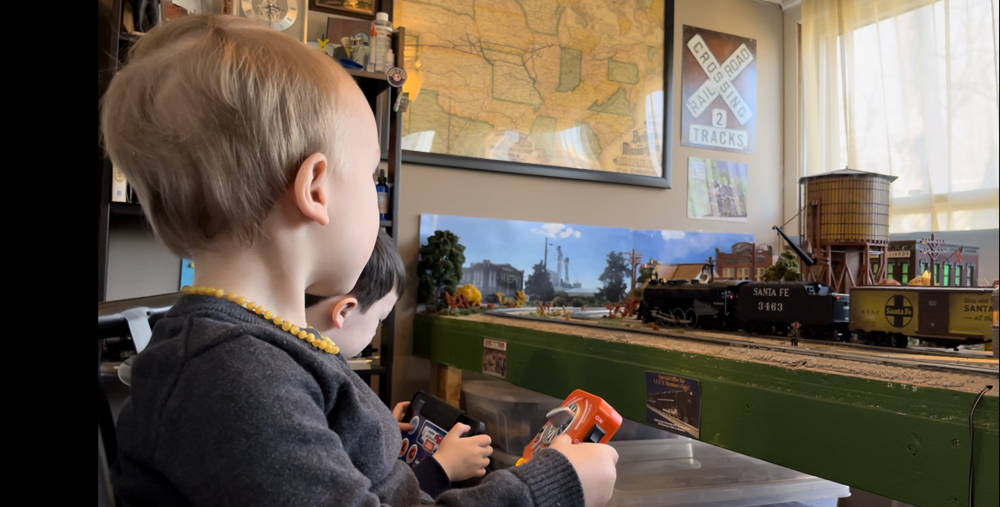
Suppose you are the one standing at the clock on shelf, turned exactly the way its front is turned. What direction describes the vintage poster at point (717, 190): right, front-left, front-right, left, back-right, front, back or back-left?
left

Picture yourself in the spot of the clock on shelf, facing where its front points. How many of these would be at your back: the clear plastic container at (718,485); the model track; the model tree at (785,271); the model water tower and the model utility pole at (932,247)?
0

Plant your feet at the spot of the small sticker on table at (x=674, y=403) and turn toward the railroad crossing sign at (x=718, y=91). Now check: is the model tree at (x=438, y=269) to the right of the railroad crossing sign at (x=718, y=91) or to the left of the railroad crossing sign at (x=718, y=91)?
left

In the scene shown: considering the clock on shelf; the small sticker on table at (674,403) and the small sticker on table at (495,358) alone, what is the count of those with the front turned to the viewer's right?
0

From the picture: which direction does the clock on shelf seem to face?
toward the camera

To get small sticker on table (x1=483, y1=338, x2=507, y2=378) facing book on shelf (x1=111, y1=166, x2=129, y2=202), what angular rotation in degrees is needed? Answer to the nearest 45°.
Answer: approximately 45° to its right

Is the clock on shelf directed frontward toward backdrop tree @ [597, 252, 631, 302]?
no

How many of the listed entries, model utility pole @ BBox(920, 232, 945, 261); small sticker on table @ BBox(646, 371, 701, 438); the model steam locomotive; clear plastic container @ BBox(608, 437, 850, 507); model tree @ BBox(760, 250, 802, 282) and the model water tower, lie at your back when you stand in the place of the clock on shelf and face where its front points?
0

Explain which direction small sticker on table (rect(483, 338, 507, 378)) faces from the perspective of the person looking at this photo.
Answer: facing the viewer and to the left of the viewer

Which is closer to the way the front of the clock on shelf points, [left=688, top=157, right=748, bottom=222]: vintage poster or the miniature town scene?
the miniature town scene

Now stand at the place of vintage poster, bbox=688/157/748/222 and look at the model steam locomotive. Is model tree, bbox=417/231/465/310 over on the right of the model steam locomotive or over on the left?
right

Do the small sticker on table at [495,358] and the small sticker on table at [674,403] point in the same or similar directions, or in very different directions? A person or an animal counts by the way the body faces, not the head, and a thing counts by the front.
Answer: same or similar directions

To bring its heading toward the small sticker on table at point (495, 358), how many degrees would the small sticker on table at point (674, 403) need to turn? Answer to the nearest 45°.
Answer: approximately 90° to its right

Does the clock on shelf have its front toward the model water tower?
no

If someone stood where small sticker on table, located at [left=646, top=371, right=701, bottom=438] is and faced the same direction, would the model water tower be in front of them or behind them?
behind

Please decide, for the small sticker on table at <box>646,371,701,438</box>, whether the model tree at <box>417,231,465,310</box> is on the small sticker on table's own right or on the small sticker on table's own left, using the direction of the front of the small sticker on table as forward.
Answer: on the small sticker on table's own right

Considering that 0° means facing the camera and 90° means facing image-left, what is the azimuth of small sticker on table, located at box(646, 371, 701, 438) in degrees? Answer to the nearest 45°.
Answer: approximately 45°

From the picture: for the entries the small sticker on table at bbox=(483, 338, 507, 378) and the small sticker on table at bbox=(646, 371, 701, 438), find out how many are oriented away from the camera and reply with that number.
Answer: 0
